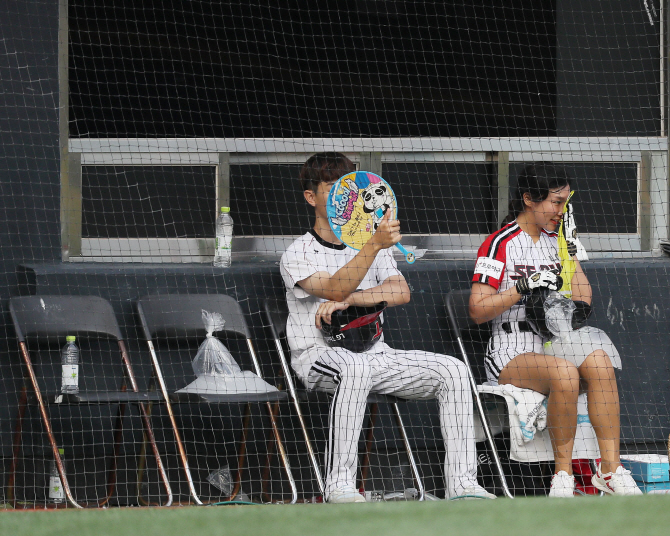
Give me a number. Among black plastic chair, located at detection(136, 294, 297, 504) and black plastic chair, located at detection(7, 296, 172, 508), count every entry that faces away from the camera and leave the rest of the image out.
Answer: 0

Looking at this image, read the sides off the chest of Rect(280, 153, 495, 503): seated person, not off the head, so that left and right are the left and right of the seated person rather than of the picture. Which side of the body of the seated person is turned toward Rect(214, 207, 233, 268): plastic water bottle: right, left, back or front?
back

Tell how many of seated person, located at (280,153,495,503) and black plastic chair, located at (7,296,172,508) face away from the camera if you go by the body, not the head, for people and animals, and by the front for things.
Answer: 0

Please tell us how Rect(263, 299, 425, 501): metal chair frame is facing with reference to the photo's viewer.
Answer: facing the viewer and to the right of the viewer

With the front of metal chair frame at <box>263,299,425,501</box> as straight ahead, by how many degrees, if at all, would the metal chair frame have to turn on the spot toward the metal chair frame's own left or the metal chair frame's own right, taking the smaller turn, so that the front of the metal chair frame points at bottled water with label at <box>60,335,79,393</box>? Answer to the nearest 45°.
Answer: approximately 135° to the metal chair frame's own right

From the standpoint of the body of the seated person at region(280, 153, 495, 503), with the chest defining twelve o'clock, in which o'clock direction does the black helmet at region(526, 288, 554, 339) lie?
The black helmet is roughly at 10 o'clock from the seated person.

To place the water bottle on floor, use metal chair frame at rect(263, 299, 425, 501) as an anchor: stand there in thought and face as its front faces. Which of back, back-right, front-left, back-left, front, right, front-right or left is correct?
back-right

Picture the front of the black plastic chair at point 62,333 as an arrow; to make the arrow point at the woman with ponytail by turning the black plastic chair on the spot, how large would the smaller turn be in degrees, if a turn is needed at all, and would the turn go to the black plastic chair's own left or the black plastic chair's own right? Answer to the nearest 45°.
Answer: approximately 45° to the black plastic chair's own left
